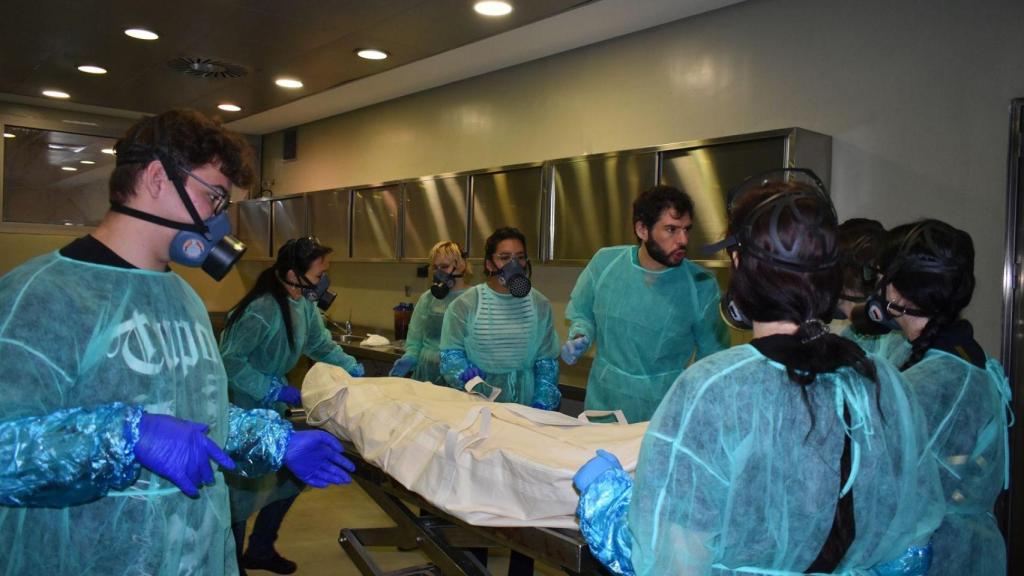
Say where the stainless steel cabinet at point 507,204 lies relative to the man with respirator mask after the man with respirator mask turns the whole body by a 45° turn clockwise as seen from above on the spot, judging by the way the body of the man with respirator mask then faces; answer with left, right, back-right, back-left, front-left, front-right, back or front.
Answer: back-left

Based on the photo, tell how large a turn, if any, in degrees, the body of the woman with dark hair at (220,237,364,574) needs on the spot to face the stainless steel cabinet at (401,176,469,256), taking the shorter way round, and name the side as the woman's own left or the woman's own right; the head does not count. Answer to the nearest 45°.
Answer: approximately 45° to the woman's own left

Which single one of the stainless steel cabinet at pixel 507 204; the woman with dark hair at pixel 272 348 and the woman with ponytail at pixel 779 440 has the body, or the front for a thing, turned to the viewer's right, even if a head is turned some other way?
the woman with dark hair

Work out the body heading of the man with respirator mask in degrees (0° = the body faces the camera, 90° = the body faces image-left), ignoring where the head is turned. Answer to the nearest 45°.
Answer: approximately 315°

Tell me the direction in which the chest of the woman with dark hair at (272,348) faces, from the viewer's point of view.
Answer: to the viewer's right

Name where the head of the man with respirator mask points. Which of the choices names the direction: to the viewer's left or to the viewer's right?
to the viewer's right

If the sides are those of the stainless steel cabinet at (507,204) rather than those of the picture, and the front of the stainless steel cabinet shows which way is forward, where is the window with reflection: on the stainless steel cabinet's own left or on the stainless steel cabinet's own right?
on the stainless steel cabinet's own right

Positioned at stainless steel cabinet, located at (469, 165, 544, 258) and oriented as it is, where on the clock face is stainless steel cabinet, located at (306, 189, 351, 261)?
stainless steel cabinet, located at (306, 189, 351, 261) is roughly at 3 o'clock from stainless steel cabinet, located at (469, 165, 544, 258).

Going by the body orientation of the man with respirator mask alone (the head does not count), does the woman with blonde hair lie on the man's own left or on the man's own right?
on the man's own left

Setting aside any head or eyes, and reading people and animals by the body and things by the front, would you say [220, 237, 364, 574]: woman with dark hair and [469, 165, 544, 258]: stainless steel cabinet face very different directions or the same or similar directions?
very different directions

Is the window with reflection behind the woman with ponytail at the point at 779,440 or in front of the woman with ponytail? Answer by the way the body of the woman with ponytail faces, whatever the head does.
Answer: in front

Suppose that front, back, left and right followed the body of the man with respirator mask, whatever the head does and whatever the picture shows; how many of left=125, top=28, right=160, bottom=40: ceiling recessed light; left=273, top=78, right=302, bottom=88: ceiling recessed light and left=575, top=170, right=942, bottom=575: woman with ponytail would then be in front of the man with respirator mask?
1

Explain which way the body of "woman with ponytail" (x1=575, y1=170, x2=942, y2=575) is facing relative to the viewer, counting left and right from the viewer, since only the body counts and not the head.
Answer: facing away from the viewer and to the left of the viewer

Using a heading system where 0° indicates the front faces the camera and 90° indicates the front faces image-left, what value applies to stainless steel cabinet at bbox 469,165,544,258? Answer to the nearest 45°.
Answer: approximately 45°

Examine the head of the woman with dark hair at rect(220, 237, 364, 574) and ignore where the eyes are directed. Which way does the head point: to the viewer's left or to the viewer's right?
to the viewer's right

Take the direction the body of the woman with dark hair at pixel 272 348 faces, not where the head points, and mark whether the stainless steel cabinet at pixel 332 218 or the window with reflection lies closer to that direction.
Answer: the stainless steel cabinet
